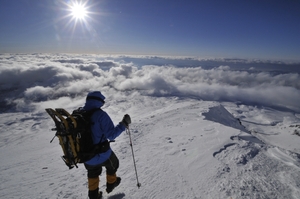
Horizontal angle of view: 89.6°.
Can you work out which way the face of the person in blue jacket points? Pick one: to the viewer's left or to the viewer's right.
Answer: to the viewer's right

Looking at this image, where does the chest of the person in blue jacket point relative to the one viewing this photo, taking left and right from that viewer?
facing away from the viewer and to the right of the viewer
